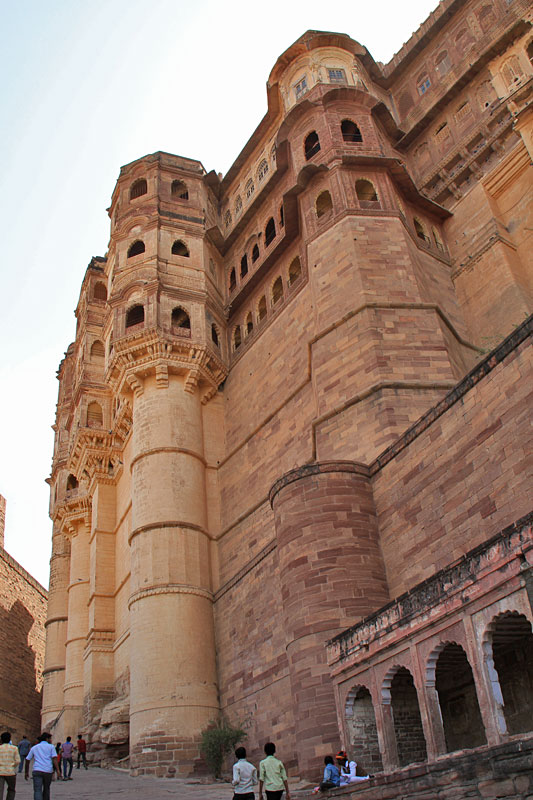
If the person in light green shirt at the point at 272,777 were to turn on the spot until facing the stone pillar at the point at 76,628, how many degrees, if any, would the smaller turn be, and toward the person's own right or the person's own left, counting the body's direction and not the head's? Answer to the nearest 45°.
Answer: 0° — they already face it

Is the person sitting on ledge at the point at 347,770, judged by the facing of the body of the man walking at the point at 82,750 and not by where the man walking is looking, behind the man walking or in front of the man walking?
behind

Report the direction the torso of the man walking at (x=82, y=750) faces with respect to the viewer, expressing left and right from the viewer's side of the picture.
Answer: facing away from the viewer

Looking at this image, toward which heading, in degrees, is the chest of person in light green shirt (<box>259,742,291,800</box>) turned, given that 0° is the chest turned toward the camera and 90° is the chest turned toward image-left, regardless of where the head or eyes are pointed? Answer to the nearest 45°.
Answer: approximately 180°
